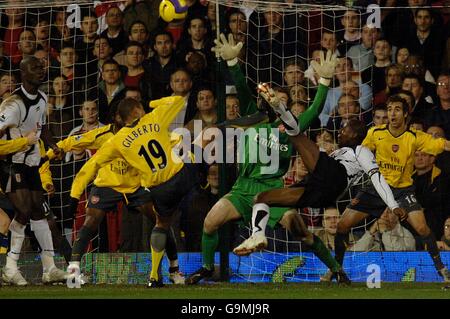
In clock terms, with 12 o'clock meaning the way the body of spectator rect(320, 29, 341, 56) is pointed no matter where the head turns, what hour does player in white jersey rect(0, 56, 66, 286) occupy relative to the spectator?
The player in white jersey is roughly at 2 o'clock from the spectator.

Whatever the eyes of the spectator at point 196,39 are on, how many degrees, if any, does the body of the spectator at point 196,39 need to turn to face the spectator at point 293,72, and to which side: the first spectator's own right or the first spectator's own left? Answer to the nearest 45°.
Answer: approximately 90° to the first spectator's own left

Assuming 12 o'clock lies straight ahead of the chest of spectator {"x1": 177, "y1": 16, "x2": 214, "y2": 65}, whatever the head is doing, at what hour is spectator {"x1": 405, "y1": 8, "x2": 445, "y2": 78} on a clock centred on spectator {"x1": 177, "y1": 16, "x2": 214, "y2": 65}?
spectator {"x1": 405, "y1": 8, "x2": 445, "y2": 78} is roughly at 9 o'clock from spectator {"x1": 177, "y1": 16, "x2": 214, "y2": 65}.

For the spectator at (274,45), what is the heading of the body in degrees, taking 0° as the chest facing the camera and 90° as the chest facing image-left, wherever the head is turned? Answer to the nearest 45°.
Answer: approximately 0°
